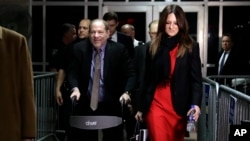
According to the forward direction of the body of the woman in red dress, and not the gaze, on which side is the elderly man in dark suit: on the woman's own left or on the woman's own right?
on the woman's own right

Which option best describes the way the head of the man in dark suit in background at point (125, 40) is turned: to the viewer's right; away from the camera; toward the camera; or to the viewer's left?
toward the camera

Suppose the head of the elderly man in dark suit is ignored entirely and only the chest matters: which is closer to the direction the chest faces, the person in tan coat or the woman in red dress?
the person in tan coat

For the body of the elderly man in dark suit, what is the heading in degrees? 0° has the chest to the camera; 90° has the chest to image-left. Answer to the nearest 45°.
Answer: approximately 0°

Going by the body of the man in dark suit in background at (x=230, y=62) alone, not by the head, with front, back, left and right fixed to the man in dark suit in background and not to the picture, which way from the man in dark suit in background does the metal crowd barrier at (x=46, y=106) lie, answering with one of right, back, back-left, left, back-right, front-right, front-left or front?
front

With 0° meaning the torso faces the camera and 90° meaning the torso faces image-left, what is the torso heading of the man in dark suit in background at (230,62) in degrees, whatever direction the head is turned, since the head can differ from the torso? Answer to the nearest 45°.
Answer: approximately 45°

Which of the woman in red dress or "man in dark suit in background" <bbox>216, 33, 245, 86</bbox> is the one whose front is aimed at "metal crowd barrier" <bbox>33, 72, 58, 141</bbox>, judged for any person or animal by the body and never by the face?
the man in dark suit in background

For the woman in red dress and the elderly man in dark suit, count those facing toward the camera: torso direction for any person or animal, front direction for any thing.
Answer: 2

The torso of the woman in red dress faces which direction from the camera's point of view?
toward the camera

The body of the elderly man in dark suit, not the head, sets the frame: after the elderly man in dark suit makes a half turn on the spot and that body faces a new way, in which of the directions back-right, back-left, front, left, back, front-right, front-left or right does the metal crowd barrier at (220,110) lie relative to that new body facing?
right

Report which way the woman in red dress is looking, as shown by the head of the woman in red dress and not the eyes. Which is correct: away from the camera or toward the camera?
toward the camera
